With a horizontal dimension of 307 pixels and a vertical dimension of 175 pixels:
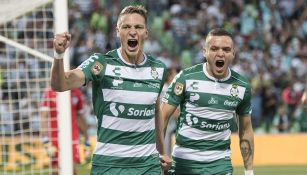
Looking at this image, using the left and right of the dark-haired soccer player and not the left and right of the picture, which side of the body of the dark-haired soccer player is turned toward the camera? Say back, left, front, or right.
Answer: front

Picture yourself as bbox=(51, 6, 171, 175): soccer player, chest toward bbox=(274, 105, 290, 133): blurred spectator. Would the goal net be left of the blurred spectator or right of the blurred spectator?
left

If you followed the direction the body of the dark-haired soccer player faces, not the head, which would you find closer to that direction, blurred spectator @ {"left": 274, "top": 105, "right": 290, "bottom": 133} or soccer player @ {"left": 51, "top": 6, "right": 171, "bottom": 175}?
the soccer player

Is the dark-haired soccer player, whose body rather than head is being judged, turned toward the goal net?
no

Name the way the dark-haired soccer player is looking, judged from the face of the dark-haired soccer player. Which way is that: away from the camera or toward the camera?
toward the camera

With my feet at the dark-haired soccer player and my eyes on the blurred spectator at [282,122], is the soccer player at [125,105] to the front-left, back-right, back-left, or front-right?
back-left

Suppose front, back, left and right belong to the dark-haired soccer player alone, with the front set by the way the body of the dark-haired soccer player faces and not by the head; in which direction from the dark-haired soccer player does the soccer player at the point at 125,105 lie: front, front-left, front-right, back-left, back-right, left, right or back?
front-right

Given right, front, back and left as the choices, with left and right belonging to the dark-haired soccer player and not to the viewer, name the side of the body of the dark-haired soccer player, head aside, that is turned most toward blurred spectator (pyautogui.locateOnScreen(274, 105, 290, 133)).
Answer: back

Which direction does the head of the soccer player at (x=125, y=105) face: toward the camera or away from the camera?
toward the camera
